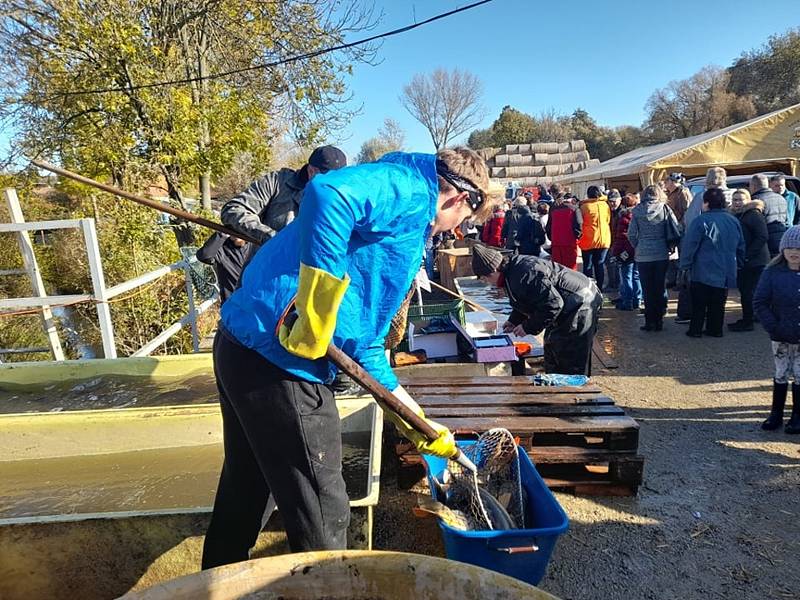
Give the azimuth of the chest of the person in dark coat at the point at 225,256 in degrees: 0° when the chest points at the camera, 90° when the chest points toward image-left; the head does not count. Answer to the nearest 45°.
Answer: approximately 270°

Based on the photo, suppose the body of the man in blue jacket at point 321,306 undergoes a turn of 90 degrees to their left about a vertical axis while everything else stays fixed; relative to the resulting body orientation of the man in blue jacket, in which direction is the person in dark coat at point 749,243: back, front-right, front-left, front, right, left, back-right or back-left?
front-right

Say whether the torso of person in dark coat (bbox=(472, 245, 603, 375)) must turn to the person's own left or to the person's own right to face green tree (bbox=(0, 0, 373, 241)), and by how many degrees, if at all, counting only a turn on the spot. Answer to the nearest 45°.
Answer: approximately 45° to the person's own right

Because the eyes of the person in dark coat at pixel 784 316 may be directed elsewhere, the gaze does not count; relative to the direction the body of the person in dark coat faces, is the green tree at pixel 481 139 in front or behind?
behind

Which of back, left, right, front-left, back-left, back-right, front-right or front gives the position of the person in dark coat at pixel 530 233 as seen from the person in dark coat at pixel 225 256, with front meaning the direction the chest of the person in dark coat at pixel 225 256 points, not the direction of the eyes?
front-left

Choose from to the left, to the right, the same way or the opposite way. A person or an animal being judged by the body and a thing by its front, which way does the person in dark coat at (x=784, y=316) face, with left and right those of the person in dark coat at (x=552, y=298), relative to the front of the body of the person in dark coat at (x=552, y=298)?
to the left

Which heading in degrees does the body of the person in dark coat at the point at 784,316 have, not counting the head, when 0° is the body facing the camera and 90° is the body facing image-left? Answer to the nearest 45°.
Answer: approximately 0°

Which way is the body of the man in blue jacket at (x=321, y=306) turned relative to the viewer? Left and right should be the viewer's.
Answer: facing to the right of the viewer

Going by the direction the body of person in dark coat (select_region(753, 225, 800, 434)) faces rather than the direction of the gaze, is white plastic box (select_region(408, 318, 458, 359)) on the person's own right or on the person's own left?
on the person's own right

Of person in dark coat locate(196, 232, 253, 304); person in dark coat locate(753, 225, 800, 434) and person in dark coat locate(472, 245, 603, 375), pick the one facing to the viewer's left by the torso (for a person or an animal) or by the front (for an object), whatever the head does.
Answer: person in dark coat locate(472, 245, 603, 375)

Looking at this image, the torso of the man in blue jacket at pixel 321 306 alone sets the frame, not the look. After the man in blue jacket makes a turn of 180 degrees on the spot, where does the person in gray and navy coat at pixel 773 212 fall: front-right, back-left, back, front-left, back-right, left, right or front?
back-right

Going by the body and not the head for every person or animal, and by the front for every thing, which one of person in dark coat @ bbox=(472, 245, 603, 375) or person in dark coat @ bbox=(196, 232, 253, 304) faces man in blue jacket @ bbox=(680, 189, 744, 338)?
person in dark coat @ bbox=(196, 232, 253, 304)

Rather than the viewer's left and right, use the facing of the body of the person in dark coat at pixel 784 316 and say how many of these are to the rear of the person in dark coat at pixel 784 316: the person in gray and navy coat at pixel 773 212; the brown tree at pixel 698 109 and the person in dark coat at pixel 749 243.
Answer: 3

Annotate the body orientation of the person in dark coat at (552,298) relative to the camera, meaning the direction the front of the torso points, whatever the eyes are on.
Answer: to the viewer's left

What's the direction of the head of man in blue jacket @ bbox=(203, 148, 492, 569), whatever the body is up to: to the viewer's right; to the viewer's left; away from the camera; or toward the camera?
to the viewer's right
